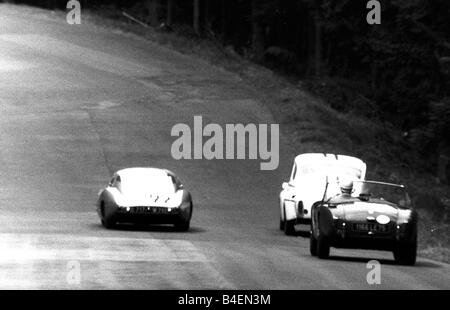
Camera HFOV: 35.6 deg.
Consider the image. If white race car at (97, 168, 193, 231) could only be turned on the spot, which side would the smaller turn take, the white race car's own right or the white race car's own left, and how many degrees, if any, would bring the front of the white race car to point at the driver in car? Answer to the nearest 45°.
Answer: approximately 135° to the white race car's own right

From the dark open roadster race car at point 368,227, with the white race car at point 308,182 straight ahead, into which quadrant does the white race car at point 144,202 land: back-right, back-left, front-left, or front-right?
front-left

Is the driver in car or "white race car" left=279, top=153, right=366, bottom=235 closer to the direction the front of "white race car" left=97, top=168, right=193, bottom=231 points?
the white race car

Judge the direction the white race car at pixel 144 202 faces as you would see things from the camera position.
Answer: facing away from the viewer

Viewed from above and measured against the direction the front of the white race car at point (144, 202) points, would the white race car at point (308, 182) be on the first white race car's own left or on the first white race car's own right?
on the first white race car's own right

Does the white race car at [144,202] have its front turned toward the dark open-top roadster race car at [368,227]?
no
